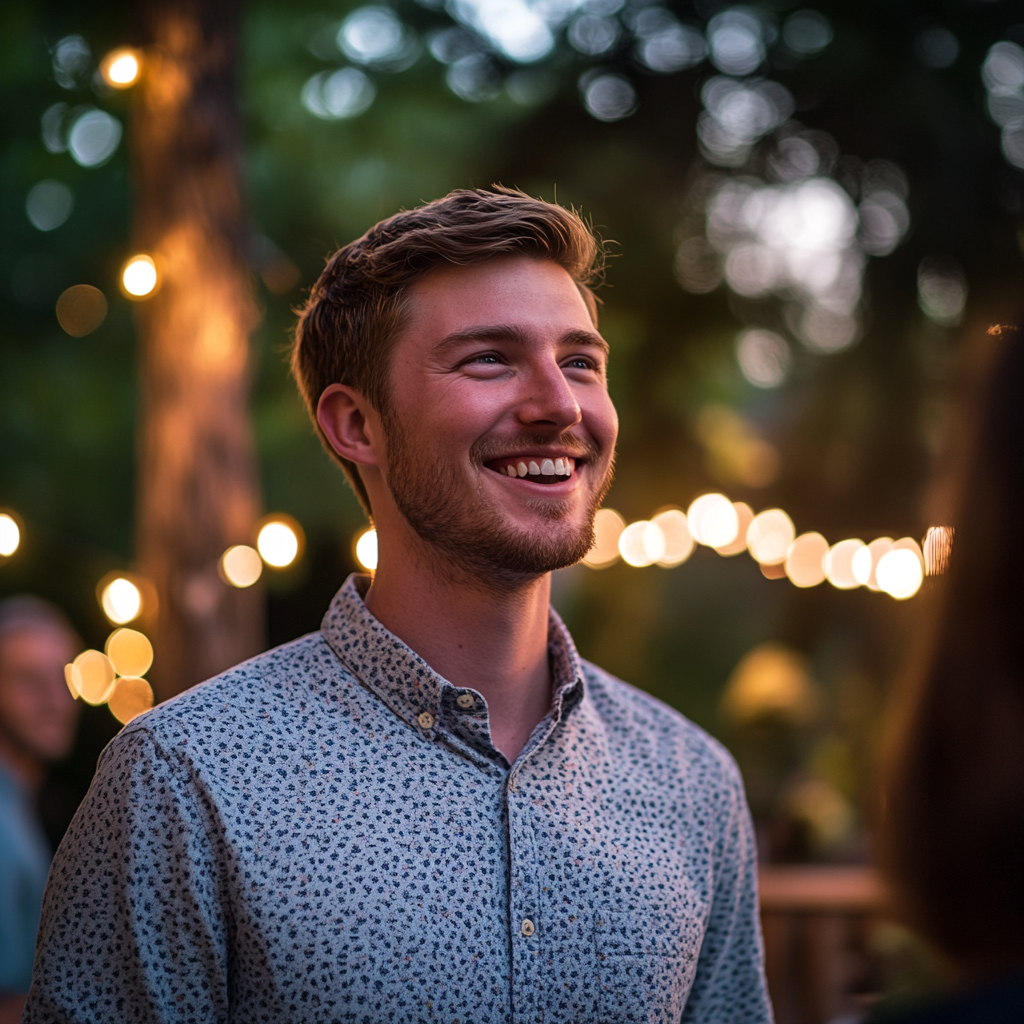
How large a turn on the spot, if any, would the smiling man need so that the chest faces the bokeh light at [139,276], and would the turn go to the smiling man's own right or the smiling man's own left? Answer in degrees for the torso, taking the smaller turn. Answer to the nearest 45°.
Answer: approximately 135° to the smiling man's own left

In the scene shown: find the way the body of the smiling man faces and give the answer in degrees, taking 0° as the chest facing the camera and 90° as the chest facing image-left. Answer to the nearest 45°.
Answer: approximately 315°

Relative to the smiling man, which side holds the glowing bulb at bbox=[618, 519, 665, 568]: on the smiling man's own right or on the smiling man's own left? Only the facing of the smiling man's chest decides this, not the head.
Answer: on the smiling man's own left

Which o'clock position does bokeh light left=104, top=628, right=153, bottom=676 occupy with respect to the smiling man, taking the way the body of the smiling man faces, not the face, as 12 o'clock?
The bokeh light is roughly at 7 o'clock from the smiling man.

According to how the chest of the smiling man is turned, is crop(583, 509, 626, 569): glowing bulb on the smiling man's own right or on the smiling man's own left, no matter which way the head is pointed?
on the smiling man's own left

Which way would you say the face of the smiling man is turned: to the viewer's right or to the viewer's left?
to the viewer's right

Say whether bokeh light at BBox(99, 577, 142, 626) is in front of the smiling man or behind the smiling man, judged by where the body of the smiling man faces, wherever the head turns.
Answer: behind

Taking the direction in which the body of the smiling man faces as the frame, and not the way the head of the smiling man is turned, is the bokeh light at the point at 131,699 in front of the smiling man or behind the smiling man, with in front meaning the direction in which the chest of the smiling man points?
behind

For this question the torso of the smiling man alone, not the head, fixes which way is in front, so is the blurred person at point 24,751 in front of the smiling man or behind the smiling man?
behind
